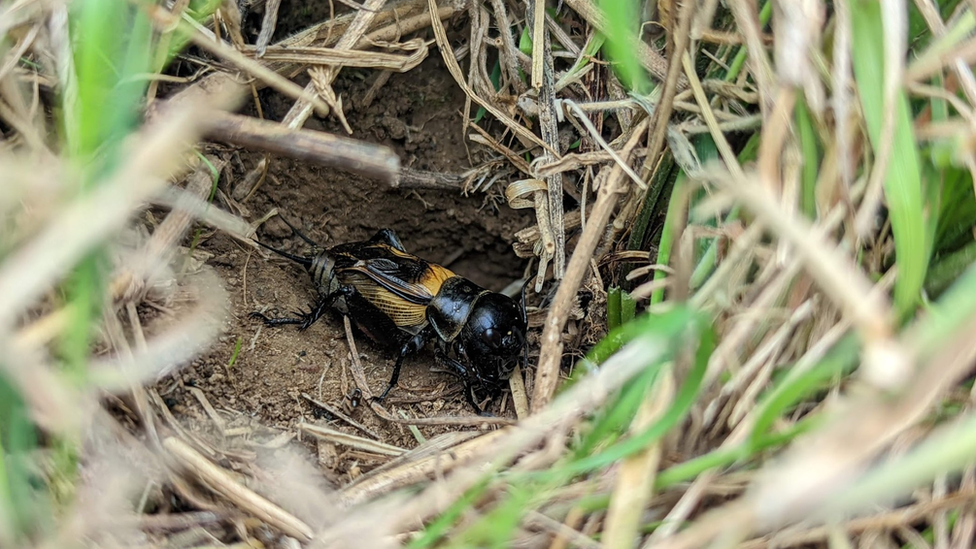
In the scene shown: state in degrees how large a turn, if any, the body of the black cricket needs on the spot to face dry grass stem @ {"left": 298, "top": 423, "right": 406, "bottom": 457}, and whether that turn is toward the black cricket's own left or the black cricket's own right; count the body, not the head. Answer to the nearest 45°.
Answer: approximately 45° to the black cricket's own right

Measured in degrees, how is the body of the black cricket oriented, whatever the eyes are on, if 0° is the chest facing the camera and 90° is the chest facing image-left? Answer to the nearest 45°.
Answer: approximately 315°

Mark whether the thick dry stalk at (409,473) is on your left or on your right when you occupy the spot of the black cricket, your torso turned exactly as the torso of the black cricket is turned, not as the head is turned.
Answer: on your right

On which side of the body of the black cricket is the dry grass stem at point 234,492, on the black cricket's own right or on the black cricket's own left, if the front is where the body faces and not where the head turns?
on the black cricket's own right
